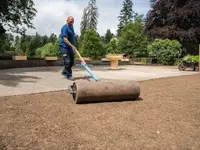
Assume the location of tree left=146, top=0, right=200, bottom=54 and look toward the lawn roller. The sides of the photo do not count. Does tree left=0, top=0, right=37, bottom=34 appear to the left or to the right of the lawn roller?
right

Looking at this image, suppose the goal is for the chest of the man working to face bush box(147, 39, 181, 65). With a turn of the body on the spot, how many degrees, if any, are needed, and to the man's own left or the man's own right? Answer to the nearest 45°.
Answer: approximately 90° to the man's own left

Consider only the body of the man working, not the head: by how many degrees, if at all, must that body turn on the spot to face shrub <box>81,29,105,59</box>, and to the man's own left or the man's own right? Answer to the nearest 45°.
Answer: approximately 135° to the man's own left

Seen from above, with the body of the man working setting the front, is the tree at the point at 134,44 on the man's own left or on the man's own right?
on the man's own left

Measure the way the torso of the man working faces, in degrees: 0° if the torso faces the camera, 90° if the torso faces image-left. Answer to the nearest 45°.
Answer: approximately 315°

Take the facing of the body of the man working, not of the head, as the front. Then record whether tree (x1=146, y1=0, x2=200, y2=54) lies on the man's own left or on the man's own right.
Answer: on the man's own left
